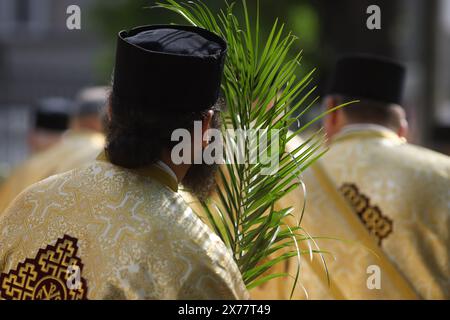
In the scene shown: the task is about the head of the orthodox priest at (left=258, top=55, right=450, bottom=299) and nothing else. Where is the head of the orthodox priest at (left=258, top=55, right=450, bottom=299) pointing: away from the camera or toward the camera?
away from the camera

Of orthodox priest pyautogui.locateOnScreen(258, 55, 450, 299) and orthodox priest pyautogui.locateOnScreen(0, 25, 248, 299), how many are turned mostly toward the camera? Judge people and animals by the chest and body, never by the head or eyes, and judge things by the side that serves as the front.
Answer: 0

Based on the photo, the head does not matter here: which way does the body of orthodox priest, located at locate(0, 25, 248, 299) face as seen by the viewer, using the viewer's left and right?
facing away from the viewer and to the right of the viewer

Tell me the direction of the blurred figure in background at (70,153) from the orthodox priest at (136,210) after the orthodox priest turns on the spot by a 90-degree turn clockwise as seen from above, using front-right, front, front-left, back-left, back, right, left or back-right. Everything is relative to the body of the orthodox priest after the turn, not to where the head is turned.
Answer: back-left

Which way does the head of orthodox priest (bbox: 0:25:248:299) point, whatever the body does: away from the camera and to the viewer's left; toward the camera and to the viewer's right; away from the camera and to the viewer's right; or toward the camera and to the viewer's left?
away from the camera and to the viewer's right

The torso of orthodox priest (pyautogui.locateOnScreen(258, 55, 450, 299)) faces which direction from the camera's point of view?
away from the camera

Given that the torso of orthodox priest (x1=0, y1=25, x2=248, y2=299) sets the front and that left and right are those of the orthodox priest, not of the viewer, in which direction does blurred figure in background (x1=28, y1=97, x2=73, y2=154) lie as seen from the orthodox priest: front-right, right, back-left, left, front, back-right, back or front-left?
front-left

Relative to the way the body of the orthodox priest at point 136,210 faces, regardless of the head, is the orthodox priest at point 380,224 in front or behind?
in front

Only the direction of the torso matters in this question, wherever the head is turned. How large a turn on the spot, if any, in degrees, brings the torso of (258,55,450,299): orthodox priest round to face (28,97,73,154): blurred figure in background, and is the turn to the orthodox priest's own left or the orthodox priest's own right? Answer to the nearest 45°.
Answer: approximately 45° to the orthodox priest's own left
